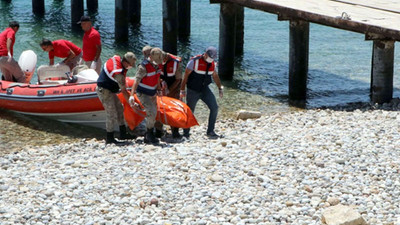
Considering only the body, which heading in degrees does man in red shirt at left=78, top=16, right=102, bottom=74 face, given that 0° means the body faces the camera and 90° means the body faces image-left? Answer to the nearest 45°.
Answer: approximately 45°

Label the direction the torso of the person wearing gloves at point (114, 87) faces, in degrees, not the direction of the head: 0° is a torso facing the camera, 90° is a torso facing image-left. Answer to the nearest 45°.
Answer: approximately 270°

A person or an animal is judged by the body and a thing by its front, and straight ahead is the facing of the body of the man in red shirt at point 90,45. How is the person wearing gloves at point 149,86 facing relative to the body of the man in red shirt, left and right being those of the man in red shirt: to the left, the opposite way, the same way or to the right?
to the left

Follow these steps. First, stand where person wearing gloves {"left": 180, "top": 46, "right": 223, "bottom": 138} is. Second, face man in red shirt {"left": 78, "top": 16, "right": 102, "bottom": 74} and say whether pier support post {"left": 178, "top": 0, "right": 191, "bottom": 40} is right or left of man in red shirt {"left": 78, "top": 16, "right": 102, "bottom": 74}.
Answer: right

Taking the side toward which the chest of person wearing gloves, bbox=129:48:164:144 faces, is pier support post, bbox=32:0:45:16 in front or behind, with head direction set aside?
behind

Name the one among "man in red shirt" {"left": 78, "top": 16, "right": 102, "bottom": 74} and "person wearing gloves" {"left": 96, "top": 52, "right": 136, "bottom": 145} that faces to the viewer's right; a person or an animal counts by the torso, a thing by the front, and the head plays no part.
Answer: the person wearing gloves

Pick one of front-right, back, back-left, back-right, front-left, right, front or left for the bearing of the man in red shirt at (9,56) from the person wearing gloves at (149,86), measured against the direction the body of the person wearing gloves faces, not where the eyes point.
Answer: back

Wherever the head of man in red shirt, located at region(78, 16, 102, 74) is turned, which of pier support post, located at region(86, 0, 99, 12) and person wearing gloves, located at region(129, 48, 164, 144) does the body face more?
the person wearing gloves

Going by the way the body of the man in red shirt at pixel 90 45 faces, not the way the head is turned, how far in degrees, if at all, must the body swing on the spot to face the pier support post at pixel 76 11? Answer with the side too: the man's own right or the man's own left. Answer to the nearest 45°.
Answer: approximately 135° to the man's own right

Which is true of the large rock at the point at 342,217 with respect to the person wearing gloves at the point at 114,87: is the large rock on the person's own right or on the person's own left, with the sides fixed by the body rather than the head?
on the person's own right

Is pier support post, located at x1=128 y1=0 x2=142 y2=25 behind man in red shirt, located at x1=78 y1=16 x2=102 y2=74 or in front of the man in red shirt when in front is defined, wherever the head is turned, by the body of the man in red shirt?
behind

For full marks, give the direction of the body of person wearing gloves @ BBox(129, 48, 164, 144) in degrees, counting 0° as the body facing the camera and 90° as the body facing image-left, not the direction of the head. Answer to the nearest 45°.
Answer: approximately 315°

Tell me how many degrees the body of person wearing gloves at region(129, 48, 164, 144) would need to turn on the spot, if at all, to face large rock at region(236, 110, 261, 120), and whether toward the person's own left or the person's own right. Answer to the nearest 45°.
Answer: approximately 90° to the person's own left
